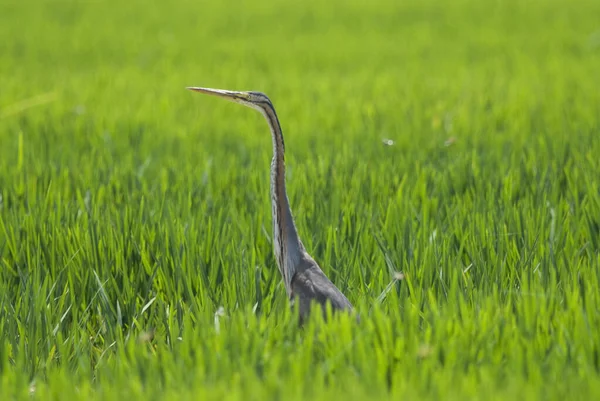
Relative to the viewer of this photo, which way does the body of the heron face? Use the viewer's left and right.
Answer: facing to the left of the viewer
